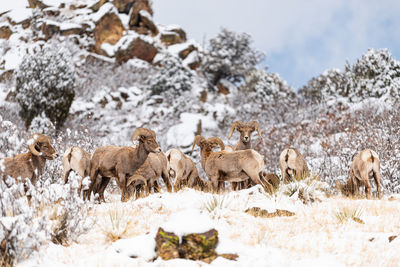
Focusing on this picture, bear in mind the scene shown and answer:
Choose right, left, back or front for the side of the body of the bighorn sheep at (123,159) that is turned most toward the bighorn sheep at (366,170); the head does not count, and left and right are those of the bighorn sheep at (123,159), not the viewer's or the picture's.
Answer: front

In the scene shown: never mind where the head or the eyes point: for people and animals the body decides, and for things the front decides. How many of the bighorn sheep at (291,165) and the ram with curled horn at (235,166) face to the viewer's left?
1

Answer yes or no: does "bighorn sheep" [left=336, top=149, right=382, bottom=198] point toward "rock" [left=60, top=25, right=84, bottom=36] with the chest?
yes

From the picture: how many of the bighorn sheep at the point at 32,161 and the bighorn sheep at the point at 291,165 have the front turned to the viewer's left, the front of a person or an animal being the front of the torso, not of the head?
0

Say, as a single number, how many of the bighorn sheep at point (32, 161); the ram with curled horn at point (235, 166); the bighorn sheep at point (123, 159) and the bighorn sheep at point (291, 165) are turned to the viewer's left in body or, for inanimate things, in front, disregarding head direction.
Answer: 1

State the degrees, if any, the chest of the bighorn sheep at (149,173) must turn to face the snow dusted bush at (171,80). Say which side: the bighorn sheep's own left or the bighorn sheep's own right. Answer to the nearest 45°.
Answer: approximately 135° to the bighorn sheep's own right

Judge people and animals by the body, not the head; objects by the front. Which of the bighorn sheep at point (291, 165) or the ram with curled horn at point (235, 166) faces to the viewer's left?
the ram with curled horn

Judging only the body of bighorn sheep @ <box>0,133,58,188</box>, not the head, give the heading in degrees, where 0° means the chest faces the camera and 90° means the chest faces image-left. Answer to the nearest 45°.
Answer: approximately 270°

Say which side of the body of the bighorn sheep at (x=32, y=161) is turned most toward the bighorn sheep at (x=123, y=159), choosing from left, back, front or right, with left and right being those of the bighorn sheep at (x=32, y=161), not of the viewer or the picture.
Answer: front

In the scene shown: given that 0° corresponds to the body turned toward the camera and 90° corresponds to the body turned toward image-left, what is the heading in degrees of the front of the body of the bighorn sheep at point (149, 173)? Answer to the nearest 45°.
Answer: approximately 45°

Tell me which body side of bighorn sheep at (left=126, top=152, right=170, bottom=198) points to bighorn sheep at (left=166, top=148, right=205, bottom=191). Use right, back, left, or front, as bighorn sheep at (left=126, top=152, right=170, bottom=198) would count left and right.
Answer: back

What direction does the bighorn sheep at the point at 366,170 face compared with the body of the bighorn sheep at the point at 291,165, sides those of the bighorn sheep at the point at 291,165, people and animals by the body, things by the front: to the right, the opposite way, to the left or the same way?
to the left

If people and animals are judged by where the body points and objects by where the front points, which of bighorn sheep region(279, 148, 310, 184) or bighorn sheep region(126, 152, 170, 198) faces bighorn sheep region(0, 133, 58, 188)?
bighorn sheep region(126, 152, 170, 198)

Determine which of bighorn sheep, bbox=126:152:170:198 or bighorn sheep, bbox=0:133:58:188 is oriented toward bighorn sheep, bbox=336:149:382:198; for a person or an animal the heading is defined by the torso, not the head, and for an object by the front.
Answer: bighorn sheep, bbox=0:133:58:188

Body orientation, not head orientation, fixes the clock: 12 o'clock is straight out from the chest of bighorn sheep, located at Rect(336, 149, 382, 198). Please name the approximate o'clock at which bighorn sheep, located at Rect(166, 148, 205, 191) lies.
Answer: bighorn sheep, located at Rect(166, 148, 205, 191) is roughly at 10 o'clock from bighorn sheep, located at Rect(336, 149, 382, 198).

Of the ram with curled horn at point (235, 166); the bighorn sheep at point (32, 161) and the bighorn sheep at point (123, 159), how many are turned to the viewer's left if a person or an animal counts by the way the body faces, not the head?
1

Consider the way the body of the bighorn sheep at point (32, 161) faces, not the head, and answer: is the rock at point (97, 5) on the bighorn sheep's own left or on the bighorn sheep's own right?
on the bighorn sheep's own left

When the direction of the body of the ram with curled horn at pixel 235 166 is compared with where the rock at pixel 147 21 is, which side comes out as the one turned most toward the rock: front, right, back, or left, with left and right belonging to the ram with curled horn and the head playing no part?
right
